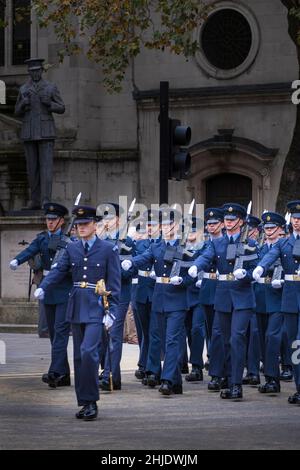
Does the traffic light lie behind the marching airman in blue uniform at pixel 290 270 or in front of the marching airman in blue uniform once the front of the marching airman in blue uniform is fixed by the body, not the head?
behind

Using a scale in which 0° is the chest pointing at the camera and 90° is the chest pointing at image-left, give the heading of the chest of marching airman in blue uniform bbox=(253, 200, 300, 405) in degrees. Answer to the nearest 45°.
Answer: approximately 0°

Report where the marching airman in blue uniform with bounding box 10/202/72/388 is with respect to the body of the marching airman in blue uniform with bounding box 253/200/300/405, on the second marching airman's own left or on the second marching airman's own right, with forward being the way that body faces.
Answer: on the second marching airman's own right

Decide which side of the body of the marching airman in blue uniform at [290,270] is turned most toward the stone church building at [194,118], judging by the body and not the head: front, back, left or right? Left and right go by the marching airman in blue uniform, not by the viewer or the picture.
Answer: back

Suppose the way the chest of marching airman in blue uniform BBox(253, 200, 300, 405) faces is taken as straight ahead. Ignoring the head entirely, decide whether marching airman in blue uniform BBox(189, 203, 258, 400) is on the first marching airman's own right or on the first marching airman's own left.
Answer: on the first marching airman's own right
